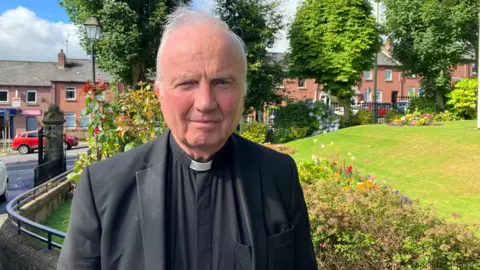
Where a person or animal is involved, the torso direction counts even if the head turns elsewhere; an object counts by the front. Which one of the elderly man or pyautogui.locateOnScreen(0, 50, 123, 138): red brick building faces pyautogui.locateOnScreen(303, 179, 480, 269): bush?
the red brick building

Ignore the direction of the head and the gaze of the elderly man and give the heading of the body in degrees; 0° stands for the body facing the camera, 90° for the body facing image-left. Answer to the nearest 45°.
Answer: approximately 0°

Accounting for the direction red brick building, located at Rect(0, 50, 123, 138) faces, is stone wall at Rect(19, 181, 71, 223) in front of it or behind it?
in front

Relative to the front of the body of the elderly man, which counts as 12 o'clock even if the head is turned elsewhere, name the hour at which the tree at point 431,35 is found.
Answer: The tree is roughly at 7 o'clock from the elderly man.

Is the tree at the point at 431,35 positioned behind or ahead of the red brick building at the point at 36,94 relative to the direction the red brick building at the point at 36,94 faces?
ahead

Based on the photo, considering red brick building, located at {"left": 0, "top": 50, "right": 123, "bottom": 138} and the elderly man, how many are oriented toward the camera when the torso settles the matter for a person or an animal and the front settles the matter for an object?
2

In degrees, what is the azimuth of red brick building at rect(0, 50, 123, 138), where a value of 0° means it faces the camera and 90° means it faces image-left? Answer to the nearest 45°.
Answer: approximately 0°

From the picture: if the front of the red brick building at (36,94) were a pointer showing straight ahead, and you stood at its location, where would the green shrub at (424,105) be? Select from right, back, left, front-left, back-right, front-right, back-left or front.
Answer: front-left

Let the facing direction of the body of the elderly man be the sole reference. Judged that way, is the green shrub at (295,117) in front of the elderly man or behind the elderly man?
behind

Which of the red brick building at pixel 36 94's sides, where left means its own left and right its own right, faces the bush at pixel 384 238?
front

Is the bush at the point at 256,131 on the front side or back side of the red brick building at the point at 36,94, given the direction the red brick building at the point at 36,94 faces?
on the front side

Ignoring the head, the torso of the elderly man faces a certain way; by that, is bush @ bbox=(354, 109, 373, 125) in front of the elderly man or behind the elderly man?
behind
